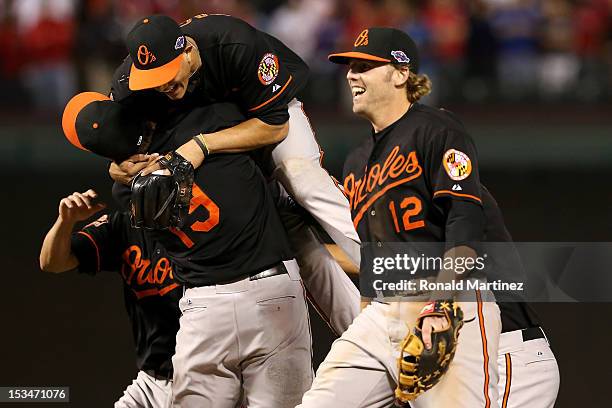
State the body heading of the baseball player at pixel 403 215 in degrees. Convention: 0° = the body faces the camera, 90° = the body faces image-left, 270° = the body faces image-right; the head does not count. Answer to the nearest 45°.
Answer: approximately 45°

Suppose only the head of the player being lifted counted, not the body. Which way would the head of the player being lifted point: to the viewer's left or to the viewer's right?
to the viewer's left

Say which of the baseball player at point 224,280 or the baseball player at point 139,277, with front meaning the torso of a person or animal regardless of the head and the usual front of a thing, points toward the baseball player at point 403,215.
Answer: the baseball player at point 139,277

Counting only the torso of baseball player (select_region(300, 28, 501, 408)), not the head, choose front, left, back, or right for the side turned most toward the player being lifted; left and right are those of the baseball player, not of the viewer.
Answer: right

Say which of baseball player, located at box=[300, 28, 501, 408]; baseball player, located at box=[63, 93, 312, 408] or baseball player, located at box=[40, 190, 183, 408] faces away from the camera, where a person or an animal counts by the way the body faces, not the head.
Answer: baseball player, located at box=[63, 93, 312, 408]

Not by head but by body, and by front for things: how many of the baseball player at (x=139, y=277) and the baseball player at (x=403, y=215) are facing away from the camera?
0

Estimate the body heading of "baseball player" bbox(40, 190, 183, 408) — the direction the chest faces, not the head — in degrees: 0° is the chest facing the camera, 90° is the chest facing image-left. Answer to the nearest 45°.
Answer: approximately 315°

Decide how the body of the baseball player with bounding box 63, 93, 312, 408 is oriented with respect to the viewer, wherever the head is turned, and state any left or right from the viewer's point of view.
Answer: facing away from the viewer

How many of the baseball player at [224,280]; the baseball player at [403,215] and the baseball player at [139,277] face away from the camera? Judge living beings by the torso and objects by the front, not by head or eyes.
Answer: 1

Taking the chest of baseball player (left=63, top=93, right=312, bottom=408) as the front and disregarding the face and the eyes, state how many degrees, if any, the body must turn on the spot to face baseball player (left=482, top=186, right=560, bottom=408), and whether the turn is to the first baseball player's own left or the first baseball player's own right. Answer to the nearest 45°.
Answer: approximately 90° to the first baseball player's own right

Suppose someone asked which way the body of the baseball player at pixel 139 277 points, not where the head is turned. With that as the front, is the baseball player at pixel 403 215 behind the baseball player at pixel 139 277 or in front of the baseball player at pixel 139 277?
in front
